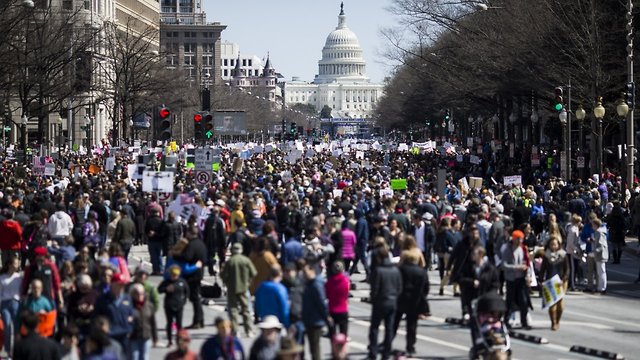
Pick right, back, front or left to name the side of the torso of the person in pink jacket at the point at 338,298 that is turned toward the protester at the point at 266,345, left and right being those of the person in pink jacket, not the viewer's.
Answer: back

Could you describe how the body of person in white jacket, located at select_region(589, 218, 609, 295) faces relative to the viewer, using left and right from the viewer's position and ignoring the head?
facing to the left of the viewer

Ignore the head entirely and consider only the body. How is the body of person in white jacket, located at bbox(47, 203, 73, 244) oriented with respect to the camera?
away from the camera

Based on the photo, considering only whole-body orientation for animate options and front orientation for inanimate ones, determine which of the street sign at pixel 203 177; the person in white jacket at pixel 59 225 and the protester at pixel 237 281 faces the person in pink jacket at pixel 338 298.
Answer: the street sign

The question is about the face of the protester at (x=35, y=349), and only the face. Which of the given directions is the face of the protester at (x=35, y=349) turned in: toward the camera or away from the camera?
away from the camera

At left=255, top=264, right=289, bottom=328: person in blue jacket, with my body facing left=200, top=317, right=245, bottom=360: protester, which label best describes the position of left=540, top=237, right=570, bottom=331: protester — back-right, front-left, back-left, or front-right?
back-left

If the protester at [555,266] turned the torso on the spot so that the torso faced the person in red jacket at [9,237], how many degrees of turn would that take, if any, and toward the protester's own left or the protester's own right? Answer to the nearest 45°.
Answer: approximately 90° to the protester's own right

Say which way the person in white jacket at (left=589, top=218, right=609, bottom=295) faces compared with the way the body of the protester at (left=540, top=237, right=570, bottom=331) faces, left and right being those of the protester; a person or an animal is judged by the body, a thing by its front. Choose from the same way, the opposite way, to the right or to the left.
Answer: to the right

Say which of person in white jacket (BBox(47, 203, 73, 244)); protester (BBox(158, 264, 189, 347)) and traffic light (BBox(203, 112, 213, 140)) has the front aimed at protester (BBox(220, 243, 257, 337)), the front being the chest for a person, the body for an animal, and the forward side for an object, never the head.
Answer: the traffic light

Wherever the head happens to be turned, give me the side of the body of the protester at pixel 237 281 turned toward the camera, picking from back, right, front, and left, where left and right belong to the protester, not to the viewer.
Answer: back

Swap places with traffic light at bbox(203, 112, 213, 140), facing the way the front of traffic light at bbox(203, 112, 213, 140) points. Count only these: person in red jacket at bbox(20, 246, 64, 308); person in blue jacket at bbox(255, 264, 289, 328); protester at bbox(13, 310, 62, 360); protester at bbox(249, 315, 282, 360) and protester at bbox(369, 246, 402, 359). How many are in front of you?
5
